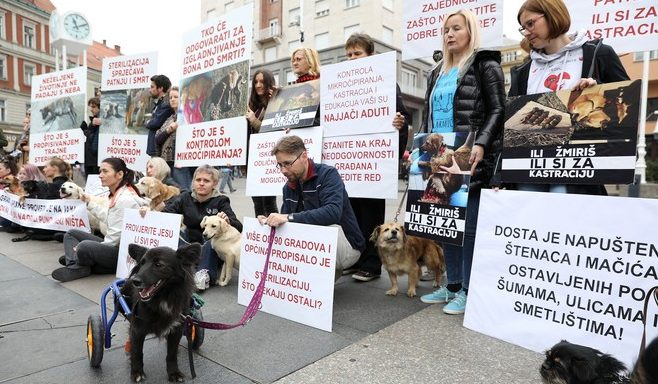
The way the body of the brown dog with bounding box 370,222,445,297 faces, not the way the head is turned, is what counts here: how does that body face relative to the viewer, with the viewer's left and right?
facing the viewer and to the left of the viewer

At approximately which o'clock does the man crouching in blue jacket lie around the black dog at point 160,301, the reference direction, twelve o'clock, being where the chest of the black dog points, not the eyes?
The man crouching in blue jacket is roughly at 8 o'clock from the black dog.

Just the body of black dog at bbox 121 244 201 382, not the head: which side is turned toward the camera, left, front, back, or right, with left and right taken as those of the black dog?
front

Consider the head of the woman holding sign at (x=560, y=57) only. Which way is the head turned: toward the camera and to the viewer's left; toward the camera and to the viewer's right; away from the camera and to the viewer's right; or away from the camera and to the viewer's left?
toward the camera and to the viewer's left

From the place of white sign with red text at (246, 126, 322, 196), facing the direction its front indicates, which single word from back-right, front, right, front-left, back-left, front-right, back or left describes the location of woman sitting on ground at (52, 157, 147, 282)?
right

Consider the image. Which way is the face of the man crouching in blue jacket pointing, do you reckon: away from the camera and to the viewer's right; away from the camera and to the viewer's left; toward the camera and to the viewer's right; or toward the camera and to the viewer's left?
toward the camera and to the viewer's left

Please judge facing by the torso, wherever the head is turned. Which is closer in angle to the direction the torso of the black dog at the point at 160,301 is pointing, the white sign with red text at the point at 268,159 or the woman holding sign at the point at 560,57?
the woman holding sign

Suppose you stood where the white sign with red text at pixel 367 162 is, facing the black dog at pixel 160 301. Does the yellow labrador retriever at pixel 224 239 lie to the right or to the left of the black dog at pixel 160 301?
right

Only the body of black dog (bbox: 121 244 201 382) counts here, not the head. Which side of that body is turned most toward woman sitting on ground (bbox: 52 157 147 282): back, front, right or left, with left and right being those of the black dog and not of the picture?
back

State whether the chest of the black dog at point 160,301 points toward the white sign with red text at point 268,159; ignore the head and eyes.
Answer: no

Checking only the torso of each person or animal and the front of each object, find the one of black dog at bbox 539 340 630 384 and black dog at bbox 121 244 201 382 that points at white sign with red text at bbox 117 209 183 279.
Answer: black dog at bbox 539 340 630 384

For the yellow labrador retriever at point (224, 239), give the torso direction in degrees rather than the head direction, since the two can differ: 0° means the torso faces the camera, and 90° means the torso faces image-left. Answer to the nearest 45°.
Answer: approximately 45°

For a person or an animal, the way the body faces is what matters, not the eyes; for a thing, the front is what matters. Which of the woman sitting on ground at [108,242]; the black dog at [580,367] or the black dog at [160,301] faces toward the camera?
the black dog at [160,301]

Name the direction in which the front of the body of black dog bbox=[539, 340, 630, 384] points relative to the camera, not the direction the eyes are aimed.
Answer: to the viewer's left

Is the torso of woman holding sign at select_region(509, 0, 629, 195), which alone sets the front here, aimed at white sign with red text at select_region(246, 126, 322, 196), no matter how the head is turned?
no
